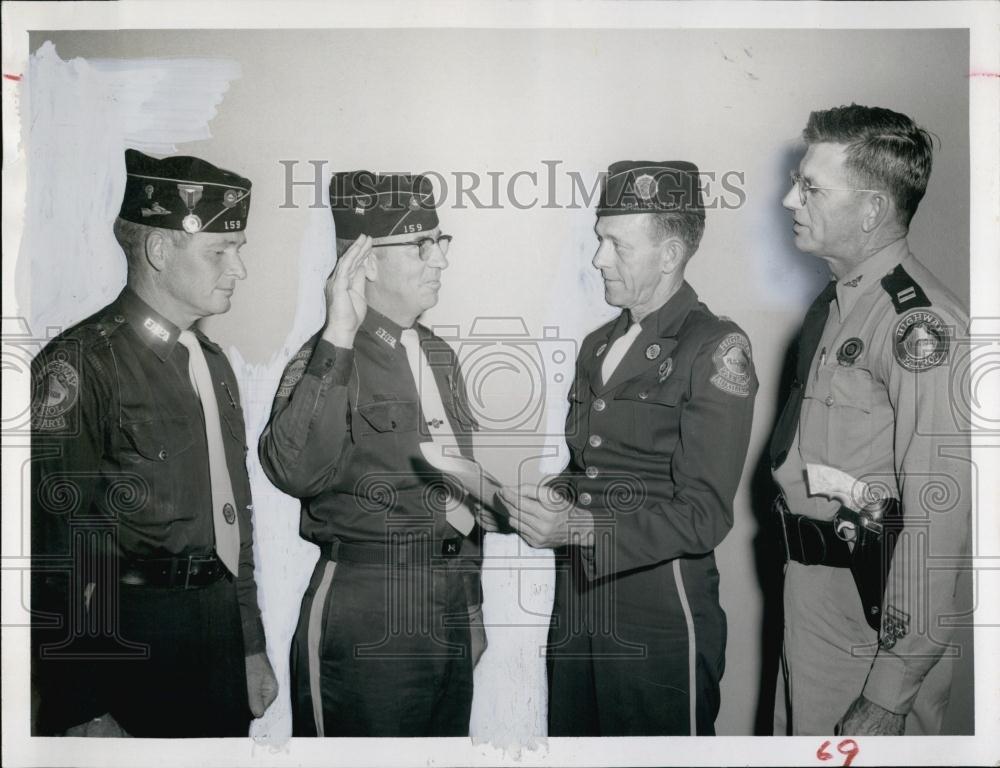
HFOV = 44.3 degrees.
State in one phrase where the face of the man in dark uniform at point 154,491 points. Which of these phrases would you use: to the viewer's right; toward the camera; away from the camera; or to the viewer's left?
to the viewer's right

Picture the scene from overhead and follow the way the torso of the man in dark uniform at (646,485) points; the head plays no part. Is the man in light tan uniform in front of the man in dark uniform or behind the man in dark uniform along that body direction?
behind

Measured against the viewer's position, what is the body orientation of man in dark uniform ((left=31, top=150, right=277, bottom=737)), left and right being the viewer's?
facing the viewer and to the right of the viewer

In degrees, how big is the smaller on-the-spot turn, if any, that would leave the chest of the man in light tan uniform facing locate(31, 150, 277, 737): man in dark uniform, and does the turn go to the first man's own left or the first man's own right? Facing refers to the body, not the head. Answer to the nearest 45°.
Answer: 0° — they already face them

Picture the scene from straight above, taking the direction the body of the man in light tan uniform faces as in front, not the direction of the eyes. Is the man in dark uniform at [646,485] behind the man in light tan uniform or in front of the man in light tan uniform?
in front

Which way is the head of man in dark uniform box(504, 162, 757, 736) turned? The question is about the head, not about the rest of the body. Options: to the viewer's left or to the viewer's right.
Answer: to the viewer's left

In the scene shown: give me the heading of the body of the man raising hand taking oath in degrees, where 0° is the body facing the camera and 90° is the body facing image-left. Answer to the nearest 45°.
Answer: approximately 315°

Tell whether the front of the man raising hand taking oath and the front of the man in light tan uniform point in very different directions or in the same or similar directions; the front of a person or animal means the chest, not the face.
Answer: very different directions

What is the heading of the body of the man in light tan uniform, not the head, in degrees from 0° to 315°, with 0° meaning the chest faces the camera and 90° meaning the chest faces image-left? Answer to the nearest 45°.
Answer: approximately 90°

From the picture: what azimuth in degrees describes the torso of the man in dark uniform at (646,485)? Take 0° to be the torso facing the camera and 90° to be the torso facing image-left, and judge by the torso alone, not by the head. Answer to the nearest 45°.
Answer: approximately 45°

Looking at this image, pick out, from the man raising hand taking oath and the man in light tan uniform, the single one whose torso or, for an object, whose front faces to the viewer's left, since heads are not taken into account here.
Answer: the man in light tan uniform

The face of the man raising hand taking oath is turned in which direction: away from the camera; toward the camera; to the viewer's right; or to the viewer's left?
to the viewer's right

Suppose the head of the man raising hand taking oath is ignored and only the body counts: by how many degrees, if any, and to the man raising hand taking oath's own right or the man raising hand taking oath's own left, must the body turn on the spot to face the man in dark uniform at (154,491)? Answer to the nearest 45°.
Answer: approximately 135° to the man raising hand taking oath's own right

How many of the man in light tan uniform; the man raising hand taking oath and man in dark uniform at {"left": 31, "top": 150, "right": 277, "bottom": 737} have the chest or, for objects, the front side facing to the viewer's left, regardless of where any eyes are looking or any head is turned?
1

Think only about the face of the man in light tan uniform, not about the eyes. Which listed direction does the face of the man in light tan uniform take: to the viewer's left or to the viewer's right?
to the viewer's left
